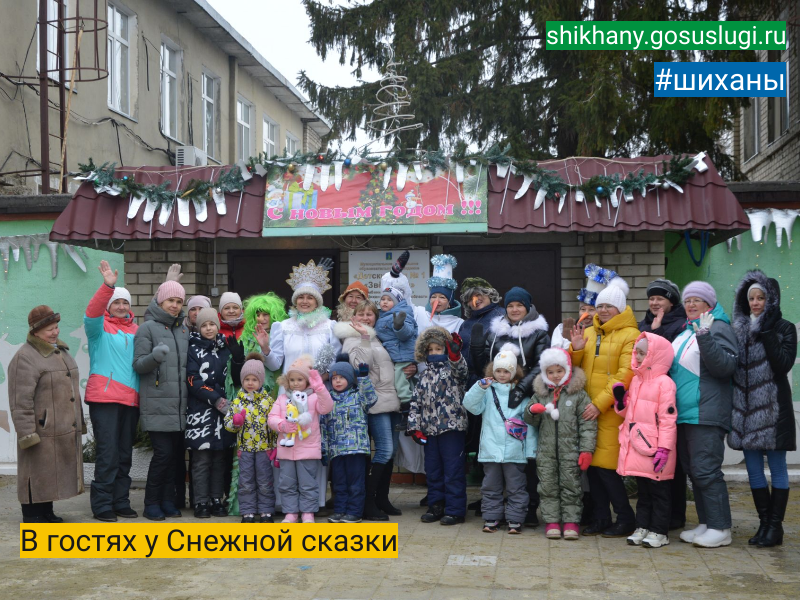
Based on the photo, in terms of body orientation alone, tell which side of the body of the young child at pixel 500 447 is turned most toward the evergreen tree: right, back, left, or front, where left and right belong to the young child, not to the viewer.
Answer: back

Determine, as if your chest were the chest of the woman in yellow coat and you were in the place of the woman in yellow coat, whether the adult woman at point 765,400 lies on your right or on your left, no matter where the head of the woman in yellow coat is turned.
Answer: on your left

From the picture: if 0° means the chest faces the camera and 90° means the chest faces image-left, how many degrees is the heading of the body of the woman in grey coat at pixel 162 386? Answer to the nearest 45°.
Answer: approximately 315°

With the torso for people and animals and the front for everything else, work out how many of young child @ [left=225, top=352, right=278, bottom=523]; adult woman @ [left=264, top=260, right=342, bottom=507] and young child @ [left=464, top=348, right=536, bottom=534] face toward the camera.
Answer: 3

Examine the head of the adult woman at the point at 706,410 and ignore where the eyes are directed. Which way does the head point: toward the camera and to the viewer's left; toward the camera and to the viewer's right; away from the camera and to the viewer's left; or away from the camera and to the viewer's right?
toward the camera and to the viewer's left

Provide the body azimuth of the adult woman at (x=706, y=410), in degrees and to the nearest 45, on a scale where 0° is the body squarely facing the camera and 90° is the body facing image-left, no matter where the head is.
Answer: approximately 45°

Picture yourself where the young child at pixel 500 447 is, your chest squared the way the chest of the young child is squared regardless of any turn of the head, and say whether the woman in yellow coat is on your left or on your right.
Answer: on your left

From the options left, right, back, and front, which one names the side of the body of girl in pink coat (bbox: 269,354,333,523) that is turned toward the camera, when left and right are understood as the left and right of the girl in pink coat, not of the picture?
front

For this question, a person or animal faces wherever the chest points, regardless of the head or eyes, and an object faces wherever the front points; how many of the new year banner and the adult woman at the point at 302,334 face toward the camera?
2

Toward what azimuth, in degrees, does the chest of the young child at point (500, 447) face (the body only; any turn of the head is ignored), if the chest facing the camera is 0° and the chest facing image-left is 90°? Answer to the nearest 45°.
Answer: approximately 0°

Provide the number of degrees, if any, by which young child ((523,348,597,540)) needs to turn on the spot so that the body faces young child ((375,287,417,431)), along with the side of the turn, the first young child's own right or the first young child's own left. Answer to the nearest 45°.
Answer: approximately 135° to the first young child's own right

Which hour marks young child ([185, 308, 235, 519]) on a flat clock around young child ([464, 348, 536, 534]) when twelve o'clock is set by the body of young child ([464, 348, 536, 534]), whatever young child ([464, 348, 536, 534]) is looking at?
young child ([185, 308, 235, 519]) is roughly at 3 o'clock from young child ([464, 348, 536, 534]).
